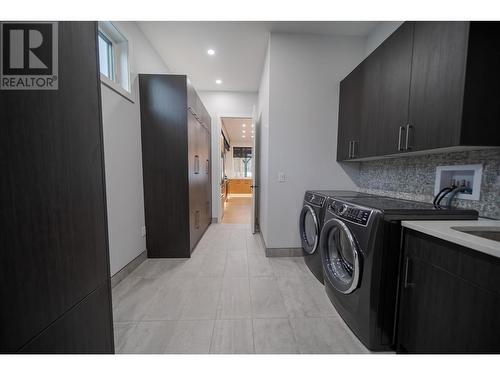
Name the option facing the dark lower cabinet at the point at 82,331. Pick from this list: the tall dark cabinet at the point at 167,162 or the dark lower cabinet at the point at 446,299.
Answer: the dark lower cabinet at the point at 446,299

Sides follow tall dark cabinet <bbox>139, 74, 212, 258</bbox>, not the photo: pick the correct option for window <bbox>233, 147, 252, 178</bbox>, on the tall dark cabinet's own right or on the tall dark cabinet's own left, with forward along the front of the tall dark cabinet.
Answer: on the tall dark cabinet's own left

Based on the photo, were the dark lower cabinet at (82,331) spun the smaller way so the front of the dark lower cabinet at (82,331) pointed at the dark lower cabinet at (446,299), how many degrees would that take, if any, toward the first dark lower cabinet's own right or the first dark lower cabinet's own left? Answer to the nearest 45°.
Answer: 0° — it already faces it

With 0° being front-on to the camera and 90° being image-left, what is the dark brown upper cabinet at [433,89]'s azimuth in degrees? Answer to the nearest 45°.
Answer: approximately 45°

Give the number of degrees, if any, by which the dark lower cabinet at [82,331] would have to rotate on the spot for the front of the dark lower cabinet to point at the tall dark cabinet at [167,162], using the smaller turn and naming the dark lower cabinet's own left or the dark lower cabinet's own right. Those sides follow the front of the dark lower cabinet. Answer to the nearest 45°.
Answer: approximately 90° to the dark lower cabinet's own left

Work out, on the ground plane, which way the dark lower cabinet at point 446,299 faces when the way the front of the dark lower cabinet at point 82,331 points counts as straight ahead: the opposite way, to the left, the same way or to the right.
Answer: the opposite way

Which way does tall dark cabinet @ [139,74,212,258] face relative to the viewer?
to the viewer's right

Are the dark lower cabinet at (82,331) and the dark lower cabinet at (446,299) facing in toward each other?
yes

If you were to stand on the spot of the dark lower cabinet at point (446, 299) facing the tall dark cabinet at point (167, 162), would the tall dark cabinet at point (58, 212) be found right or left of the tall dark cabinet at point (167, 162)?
left

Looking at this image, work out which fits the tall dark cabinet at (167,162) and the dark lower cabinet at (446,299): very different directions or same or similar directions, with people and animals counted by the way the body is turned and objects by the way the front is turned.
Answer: very different directions
